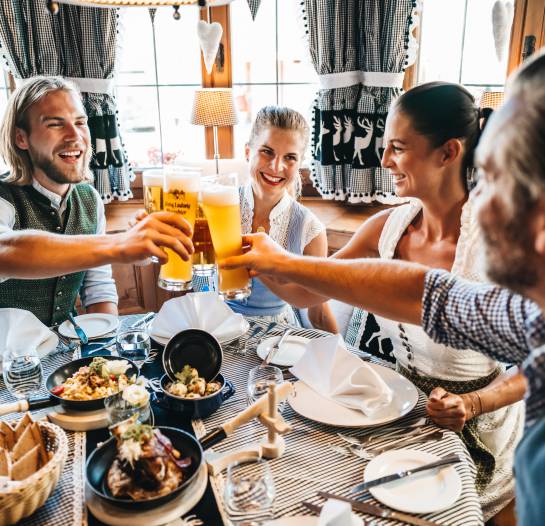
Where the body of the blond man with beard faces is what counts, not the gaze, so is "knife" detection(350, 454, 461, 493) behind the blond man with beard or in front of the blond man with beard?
in front

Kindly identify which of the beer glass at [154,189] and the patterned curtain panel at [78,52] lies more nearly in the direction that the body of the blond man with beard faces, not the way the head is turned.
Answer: the beer glass

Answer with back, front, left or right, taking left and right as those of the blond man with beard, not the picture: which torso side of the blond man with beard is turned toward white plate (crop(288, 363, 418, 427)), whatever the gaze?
front

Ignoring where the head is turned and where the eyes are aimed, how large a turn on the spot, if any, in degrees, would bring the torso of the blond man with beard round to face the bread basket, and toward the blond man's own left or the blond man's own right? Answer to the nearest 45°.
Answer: approximately 45° to the blond man's own right

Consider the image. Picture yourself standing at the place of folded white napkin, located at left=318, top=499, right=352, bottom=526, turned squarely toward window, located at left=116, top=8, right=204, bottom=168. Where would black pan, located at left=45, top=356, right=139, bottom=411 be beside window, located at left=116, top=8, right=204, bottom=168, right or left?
left

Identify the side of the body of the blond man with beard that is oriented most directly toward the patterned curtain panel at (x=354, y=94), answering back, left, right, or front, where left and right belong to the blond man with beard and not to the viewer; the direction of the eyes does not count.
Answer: left

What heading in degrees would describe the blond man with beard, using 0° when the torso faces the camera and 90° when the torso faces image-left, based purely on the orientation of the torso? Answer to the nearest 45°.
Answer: approximately 315°

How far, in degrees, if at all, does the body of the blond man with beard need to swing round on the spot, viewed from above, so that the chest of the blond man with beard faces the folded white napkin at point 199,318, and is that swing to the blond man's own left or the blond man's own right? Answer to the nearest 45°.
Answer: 0° — they already face it

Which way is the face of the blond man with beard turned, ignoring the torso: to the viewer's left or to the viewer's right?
to the viewer's right

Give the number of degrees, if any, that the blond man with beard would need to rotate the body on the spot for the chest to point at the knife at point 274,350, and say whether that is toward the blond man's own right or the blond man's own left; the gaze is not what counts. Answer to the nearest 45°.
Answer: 0° — they already face it

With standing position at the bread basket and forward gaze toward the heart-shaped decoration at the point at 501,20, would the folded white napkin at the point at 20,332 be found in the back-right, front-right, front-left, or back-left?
front-left

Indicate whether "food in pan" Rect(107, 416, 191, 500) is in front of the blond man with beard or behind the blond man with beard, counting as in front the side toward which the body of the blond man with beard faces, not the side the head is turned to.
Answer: in front

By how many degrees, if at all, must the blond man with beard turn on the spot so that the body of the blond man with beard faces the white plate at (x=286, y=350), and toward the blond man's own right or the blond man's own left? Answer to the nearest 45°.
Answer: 0° — they already face it

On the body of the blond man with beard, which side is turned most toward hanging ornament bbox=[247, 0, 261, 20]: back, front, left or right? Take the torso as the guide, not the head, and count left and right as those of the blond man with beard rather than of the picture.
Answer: left

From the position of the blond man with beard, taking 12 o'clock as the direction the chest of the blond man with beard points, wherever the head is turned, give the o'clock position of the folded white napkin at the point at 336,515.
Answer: The folded white napkin is roughly at 1 o'clock from the blond man with beard.

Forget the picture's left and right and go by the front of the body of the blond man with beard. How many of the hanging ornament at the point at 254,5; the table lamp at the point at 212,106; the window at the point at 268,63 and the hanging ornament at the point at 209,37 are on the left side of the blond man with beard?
4

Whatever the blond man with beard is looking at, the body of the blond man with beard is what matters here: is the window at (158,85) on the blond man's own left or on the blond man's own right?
on the blond man's own left

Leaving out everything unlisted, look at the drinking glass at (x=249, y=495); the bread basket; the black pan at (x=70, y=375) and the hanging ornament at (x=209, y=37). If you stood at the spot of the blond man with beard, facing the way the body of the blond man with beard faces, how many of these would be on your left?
1

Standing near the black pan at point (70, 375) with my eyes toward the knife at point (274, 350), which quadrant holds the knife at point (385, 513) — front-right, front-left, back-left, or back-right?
front-right
